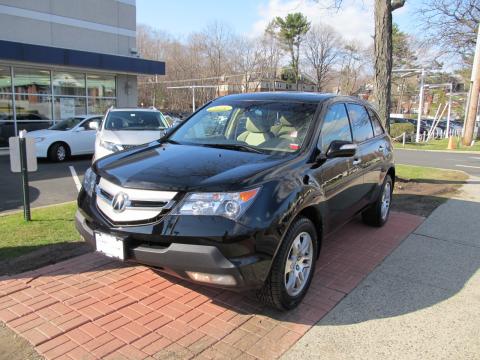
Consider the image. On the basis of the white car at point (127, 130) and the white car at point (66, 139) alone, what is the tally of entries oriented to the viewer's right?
0

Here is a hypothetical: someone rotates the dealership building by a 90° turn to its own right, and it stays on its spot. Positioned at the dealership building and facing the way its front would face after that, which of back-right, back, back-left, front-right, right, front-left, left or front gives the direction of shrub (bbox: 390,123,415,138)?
back-left

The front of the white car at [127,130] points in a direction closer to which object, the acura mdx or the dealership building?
the acura mdx

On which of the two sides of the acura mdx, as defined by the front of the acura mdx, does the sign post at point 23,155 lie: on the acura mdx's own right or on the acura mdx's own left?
on the acura mdx's own right

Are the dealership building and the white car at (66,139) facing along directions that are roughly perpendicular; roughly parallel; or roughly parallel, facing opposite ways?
roughly perpendicular

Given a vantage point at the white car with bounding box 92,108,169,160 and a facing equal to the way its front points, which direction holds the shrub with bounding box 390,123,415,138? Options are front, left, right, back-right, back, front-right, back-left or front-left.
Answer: back-left

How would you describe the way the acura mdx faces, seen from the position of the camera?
facing the viewer and to the left of the viewer

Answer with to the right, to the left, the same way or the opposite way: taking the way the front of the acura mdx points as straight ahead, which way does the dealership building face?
to the left

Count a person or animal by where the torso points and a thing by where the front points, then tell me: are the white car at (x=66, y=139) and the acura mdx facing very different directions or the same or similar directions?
same or similar directions

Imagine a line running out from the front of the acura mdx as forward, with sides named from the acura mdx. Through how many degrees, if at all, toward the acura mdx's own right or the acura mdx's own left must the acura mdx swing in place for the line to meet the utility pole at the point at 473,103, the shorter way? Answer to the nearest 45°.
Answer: approximately 180°

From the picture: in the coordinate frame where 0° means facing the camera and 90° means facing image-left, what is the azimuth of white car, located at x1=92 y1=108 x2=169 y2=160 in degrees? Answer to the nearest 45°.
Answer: approximately 0°

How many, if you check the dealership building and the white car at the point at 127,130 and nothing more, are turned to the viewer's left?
0

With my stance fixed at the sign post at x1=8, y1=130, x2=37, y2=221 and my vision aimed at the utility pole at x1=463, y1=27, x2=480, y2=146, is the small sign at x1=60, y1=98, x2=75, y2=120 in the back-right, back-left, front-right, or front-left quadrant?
front-left
